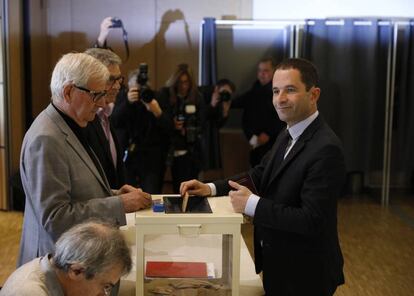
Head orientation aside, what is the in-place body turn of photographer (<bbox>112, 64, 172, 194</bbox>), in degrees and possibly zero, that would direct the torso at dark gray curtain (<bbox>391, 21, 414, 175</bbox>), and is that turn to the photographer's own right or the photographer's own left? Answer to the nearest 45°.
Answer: approximately 135° to the photographer's own left

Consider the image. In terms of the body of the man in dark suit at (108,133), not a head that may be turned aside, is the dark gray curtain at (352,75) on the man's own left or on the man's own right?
on the man's own left

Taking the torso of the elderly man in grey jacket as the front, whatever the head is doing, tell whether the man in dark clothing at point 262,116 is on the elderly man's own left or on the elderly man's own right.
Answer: on the elderly man's own left

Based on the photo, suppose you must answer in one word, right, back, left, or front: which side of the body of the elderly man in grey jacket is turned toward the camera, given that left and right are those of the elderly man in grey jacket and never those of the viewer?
right

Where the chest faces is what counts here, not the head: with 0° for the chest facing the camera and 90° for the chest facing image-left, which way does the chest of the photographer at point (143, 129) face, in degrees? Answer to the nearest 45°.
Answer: approximately 0°

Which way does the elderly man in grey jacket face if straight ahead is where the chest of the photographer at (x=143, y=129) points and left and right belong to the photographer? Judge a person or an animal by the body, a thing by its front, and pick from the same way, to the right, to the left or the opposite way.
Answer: to the left
